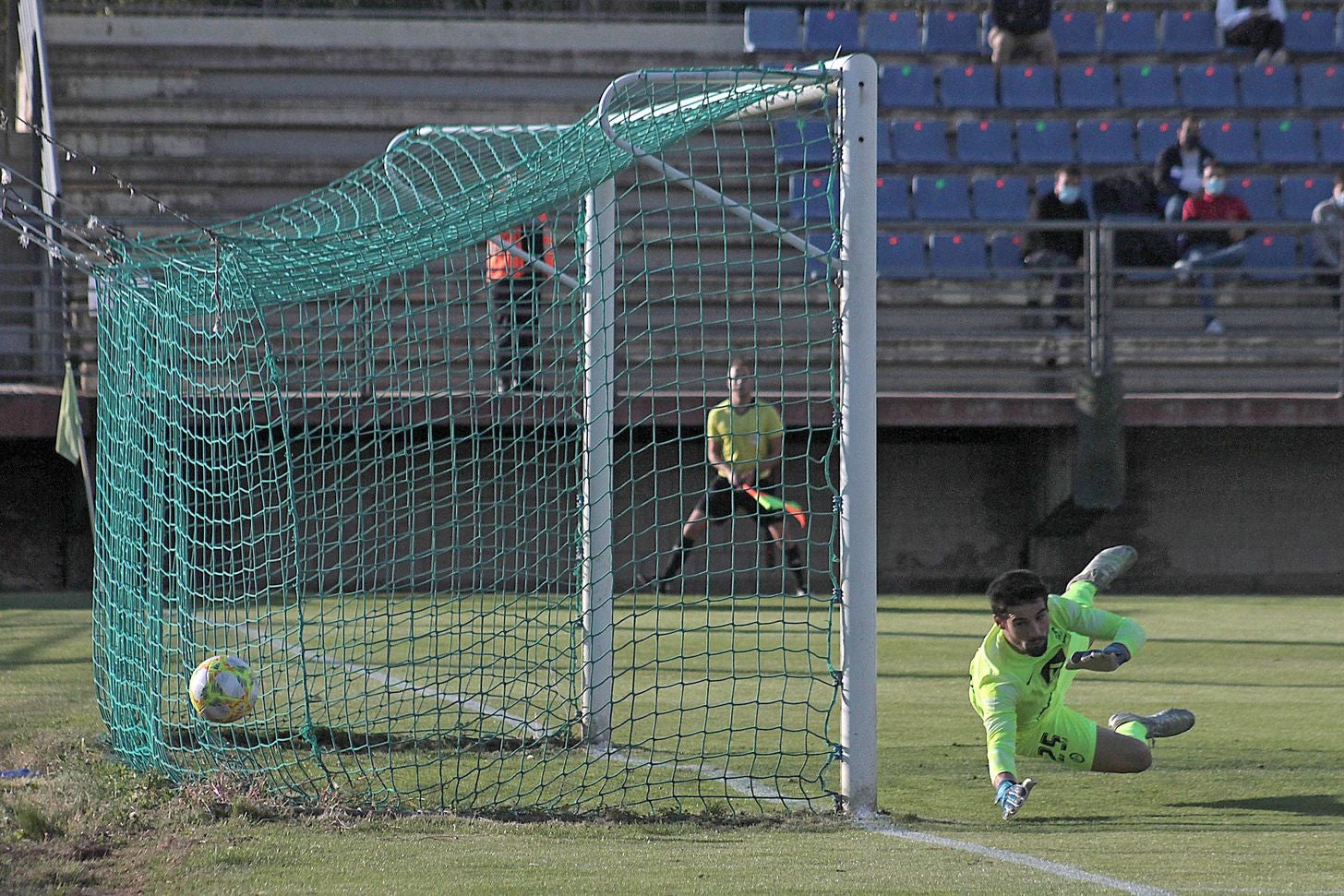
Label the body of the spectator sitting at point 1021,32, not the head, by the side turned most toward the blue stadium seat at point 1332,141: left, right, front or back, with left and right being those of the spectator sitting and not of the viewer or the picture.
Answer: left

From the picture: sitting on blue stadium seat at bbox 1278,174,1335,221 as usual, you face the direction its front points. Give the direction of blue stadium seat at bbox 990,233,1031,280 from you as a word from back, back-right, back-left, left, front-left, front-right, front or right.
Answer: front-right

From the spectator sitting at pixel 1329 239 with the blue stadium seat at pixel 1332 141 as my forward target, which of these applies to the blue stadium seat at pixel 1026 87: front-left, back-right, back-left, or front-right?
front-left

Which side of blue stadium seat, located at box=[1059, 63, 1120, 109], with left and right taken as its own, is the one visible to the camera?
front

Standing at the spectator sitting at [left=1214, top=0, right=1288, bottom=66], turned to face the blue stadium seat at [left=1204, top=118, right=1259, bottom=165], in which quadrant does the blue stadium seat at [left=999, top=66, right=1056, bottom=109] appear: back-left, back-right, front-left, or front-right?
front-right

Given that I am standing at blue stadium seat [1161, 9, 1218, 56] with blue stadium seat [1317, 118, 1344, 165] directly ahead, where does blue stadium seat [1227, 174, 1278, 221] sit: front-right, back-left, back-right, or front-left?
front-right

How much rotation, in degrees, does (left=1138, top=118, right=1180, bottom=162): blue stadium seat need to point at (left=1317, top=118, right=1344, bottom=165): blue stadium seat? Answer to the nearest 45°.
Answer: approximately 135° to its left

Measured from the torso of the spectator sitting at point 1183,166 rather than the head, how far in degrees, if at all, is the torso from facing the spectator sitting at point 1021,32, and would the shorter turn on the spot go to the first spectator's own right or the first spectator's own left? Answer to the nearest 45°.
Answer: approximately 135° to the first spectator's own right

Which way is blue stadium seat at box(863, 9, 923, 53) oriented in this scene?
toward the camera

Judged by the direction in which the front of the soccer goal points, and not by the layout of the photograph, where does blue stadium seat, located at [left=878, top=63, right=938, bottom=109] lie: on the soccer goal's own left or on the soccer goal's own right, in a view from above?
on the soccer goal's own left

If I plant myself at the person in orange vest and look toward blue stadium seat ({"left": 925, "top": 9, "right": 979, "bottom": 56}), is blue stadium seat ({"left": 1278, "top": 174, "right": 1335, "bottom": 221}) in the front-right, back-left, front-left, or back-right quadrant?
front-right

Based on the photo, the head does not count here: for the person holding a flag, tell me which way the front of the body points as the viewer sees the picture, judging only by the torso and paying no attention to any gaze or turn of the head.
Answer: toward the camera

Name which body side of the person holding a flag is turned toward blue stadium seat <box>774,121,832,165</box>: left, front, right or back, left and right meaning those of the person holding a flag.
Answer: back

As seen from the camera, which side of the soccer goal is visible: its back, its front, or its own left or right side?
right

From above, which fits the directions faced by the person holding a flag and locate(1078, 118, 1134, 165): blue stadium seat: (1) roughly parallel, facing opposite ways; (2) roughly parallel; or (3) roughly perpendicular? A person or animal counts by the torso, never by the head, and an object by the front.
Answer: roughly parallel
